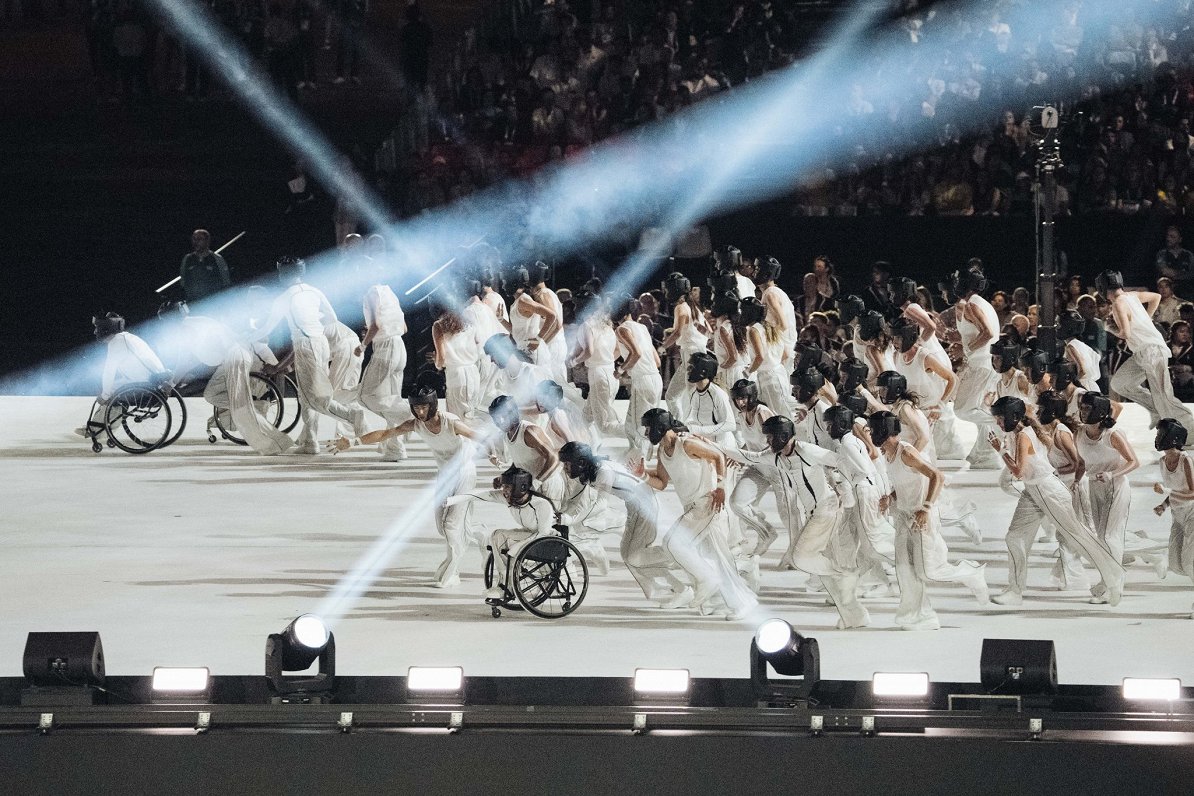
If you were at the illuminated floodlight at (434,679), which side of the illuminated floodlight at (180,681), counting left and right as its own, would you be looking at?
left

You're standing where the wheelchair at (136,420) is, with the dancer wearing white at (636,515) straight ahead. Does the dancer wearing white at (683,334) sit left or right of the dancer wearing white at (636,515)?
left

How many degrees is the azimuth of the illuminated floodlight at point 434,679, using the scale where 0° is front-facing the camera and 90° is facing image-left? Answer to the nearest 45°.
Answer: approximately 0°

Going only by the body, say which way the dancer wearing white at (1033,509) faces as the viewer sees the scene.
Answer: to the viewer's left

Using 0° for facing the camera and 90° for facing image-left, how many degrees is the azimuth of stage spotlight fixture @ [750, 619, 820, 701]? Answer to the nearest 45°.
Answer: approximately 45°

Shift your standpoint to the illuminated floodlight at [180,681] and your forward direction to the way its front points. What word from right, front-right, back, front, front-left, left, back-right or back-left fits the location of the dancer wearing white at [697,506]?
back-left

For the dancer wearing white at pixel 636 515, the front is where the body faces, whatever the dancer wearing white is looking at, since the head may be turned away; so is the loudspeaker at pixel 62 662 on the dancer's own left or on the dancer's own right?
on the dancer's own left

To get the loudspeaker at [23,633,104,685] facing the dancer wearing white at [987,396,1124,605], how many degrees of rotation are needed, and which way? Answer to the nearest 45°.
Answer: approximately 90° to its right

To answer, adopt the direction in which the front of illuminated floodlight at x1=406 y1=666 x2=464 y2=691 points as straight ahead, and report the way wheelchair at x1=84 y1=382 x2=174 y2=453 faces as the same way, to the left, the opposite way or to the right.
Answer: to the right

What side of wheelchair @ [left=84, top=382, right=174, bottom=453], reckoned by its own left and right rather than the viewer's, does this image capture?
left

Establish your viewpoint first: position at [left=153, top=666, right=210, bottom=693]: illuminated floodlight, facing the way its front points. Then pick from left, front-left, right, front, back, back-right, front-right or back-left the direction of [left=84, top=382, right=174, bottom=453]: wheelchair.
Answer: back

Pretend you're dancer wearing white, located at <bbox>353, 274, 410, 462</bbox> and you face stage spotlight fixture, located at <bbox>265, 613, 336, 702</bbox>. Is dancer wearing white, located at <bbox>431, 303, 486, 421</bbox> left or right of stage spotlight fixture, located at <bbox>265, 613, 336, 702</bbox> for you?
left
